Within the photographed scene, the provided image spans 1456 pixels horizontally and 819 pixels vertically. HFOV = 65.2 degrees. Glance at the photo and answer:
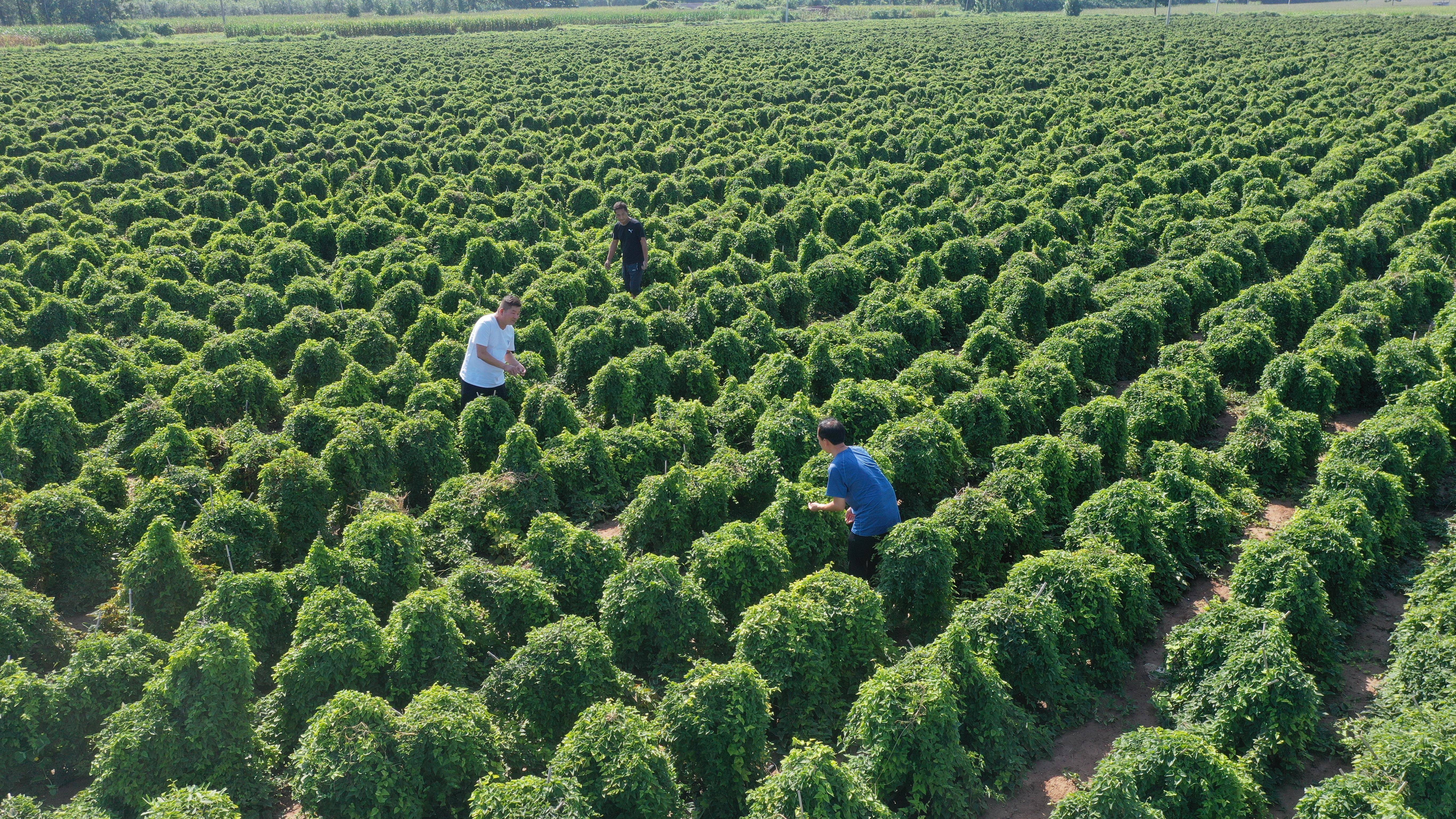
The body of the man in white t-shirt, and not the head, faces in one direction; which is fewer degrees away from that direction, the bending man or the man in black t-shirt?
the bending man

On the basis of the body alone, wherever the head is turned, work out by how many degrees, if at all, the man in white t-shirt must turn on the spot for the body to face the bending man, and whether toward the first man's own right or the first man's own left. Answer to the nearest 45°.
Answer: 0° — they already face them

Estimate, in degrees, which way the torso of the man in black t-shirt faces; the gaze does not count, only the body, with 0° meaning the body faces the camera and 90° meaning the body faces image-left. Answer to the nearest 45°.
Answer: approximately 45°

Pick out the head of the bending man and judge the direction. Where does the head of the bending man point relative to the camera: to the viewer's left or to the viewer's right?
to the viewer's left

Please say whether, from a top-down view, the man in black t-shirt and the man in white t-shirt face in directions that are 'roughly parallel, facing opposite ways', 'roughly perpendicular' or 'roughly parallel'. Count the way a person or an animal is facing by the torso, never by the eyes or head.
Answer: roughly perpendicular

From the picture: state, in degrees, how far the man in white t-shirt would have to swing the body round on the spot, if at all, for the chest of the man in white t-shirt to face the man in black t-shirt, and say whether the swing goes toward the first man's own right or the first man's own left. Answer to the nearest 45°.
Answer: approximately 90° to the first man's own left

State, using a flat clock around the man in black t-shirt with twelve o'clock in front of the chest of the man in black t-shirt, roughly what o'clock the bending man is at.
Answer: The bending man is roughly at 10 o'clock from the man in black t-shirt.

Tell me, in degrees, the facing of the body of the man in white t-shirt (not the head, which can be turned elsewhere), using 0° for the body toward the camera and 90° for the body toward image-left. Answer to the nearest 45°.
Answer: approximately 315°
